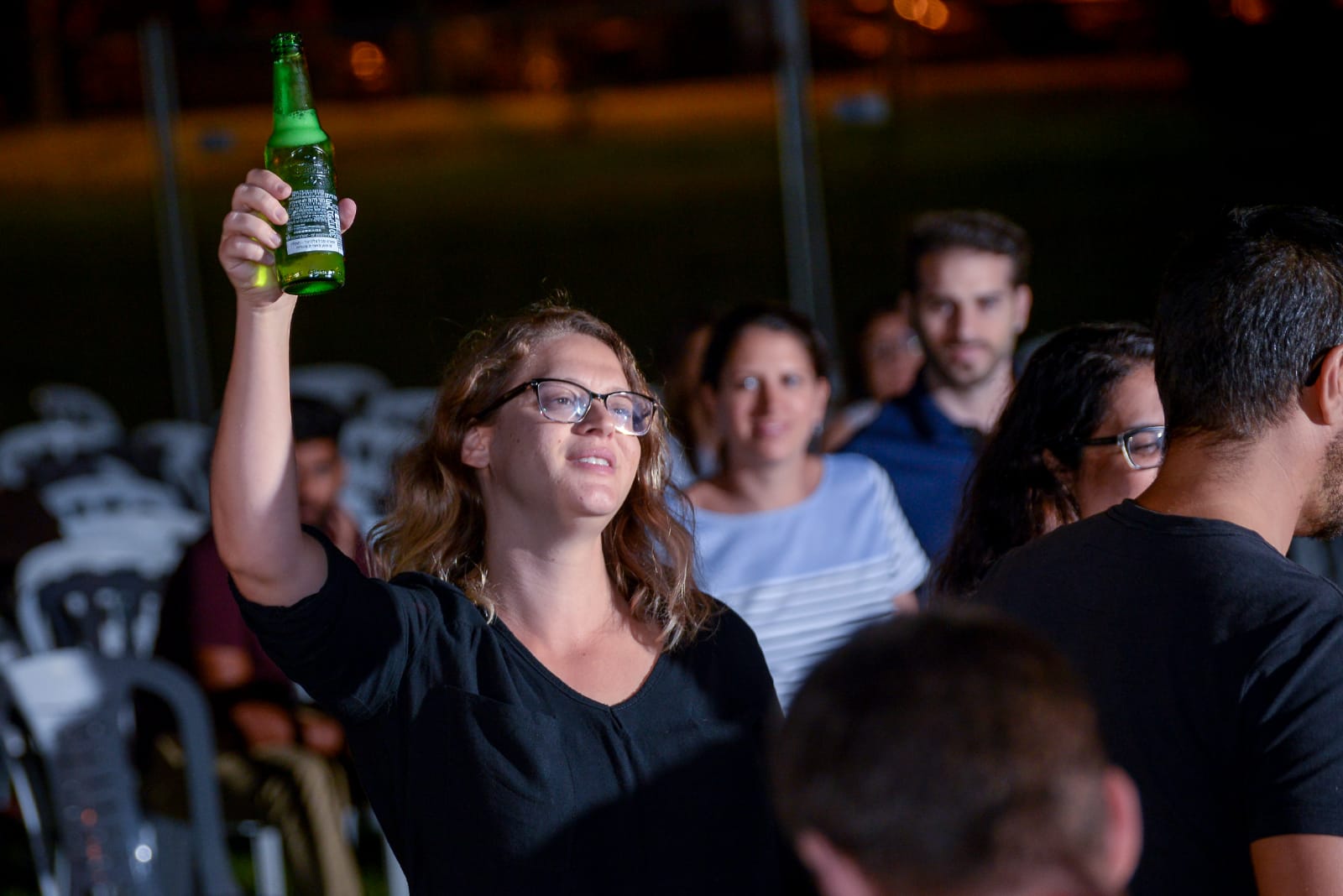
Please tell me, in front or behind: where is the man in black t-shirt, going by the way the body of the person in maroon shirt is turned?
in front

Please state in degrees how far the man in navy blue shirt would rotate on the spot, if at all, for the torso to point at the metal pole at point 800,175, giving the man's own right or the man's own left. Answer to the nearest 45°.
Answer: approximately 180°

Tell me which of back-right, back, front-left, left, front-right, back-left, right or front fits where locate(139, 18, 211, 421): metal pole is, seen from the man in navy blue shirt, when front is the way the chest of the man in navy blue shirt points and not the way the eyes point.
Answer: back-right

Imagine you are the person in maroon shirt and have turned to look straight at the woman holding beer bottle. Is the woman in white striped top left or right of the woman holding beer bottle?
left

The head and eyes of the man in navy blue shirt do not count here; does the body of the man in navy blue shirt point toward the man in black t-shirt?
yes

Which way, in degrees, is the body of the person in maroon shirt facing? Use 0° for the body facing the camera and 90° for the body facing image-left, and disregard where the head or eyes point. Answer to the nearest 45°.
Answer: approximately 315°

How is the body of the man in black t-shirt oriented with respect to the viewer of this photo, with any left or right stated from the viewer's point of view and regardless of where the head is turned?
facing away from the viewer and to the right of the viewer

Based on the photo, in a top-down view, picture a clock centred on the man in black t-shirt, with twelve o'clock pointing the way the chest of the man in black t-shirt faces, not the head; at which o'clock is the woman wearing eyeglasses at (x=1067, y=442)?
The woman wearing eyeglasses is roughly at 10 o'clock from the man in black t-shirt.

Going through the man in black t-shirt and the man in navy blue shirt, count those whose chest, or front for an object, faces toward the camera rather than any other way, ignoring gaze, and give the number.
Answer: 1

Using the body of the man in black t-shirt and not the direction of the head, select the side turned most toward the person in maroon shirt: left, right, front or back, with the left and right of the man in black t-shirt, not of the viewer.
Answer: left

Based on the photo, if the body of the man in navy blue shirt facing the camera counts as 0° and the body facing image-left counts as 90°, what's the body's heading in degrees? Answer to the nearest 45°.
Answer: approximately 0°
